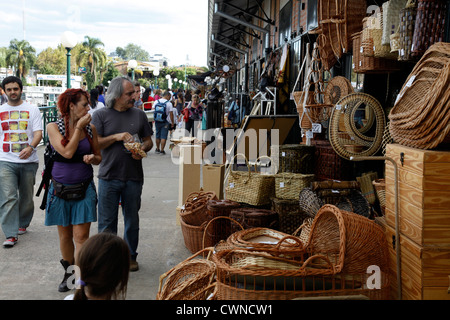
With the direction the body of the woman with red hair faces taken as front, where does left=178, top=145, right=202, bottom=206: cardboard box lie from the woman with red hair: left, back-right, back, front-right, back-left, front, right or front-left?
back-left

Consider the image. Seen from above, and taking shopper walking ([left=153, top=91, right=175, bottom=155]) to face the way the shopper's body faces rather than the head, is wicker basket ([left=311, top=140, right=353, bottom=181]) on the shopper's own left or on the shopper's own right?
on the shopper's own right

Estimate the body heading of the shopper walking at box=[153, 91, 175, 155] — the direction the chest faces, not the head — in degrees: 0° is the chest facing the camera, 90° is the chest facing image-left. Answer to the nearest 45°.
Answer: approximately 225°

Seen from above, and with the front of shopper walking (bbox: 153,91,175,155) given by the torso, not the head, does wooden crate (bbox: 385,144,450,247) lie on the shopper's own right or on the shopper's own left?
on the shopper's own right

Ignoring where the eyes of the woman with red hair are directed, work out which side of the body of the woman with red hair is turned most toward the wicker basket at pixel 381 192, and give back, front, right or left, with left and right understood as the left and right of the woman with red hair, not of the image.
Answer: left

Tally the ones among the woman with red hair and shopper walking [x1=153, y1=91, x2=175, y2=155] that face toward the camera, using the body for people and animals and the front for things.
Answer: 1

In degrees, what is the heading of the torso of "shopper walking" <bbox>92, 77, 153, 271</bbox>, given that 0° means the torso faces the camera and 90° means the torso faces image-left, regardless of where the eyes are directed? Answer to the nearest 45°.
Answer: approximately 315°

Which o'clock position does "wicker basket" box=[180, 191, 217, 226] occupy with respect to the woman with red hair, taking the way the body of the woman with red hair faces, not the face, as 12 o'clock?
The wicker basket is roughly at 8 o'clock from the woman with red hair.

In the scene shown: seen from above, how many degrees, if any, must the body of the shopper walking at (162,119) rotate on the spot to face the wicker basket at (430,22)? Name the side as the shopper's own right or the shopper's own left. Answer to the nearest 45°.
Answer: approximately 135° to the shopper's own right
